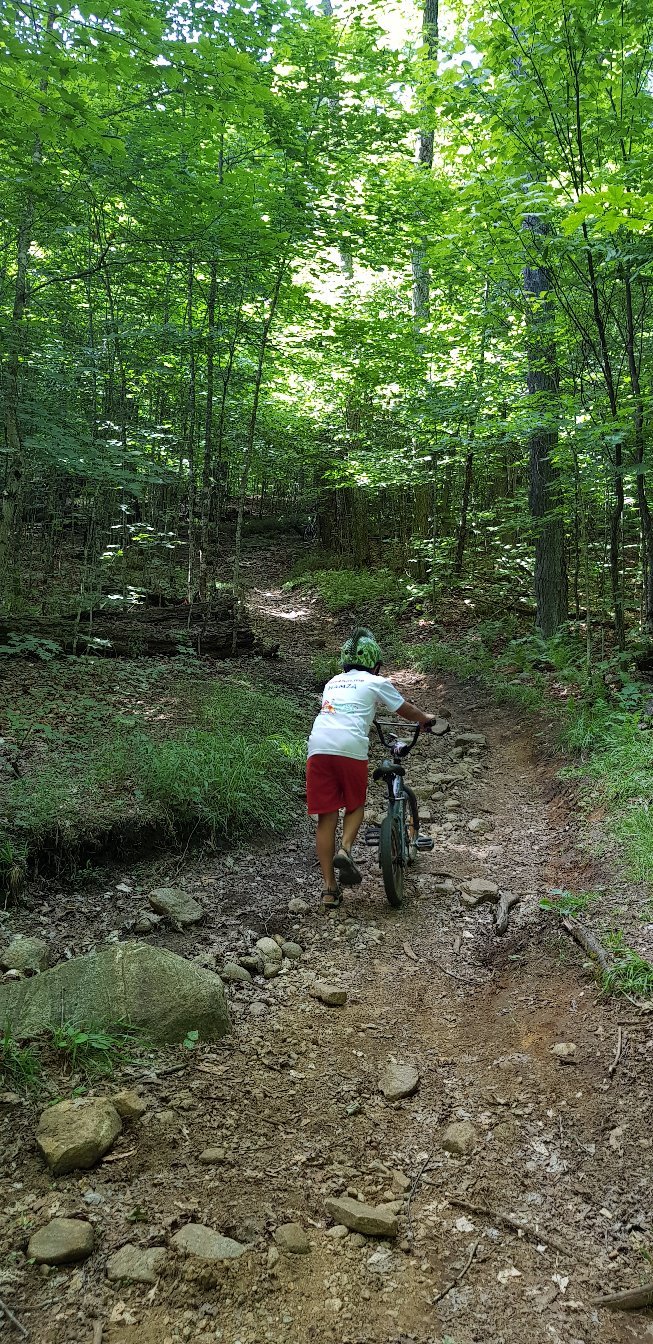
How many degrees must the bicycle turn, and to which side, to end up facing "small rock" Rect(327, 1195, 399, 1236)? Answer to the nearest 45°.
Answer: approximately 180°

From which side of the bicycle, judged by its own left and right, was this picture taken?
back

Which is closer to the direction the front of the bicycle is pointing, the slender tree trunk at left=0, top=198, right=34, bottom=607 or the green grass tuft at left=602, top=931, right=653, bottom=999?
the slender tree trunk

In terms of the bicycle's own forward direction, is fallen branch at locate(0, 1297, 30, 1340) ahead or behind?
behind

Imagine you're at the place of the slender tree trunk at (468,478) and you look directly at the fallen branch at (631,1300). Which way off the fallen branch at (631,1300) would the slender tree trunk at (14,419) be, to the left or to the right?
right

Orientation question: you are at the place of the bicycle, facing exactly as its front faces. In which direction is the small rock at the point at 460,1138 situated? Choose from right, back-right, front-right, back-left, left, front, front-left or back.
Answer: back

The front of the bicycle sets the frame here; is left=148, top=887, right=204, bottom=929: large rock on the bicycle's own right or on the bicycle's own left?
on the bicycle's own left

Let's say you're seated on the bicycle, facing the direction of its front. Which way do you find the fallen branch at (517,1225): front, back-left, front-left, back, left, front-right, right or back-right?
back

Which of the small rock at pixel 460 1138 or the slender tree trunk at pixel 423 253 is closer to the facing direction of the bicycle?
the slender tree trunk
